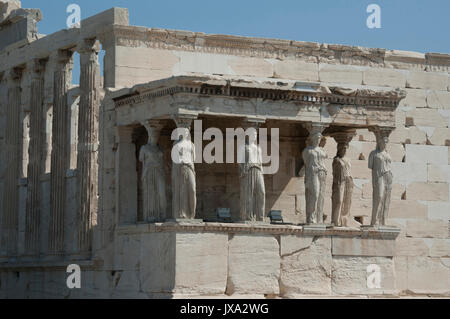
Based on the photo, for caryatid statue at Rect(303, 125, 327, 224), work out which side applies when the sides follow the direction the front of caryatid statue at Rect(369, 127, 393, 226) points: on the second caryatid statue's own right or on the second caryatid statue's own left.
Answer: on the second caryatid statue's own right

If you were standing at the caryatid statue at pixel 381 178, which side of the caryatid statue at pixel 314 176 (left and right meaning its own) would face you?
left

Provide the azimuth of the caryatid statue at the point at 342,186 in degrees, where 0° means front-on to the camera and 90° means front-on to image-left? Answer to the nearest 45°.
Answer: approximately 315°

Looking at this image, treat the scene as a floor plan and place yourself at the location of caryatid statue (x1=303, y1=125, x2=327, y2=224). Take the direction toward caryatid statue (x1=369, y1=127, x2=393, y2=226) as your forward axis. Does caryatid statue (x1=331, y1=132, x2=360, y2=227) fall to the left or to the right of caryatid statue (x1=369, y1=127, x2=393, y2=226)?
left

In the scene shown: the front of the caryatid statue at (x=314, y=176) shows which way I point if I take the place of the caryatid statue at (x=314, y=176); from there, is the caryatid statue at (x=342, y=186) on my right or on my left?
on my left

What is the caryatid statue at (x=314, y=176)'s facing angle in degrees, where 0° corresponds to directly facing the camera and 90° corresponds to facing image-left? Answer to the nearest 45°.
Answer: approximately 315°
